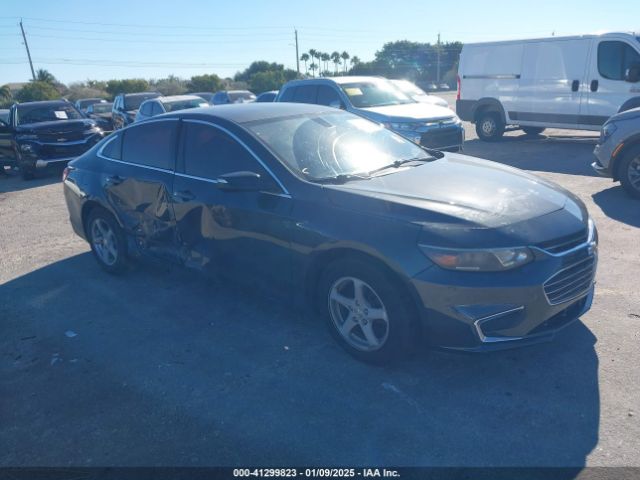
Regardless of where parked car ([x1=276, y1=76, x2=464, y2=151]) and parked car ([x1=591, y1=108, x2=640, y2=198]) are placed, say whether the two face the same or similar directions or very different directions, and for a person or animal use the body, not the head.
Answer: very different directions

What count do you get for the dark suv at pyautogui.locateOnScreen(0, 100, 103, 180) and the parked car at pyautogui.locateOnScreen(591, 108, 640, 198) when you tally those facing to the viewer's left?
1

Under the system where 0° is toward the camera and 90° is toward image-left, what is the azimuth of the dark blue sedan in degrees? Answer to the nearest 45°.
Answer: approximately 315°

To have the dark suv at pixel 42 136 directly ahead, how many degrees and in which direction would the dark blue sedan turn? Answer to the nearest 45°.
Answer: approximately 180°

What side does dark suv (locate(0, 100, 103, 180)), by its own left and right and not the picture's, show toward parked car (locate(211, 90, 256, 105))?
left

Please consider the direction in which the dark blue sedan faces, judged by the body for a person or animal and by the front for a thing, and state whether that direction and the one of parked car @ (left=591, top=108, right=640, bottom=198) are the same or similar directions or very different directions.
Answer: very different directions

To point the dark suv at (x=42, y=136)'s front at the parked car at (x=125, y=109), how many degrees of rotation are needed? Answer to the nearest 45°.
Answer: approximately 90° to its left

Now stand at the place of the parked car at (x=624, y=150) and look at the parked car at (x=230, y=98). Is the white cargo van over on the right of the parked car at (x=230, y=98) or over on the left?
right
